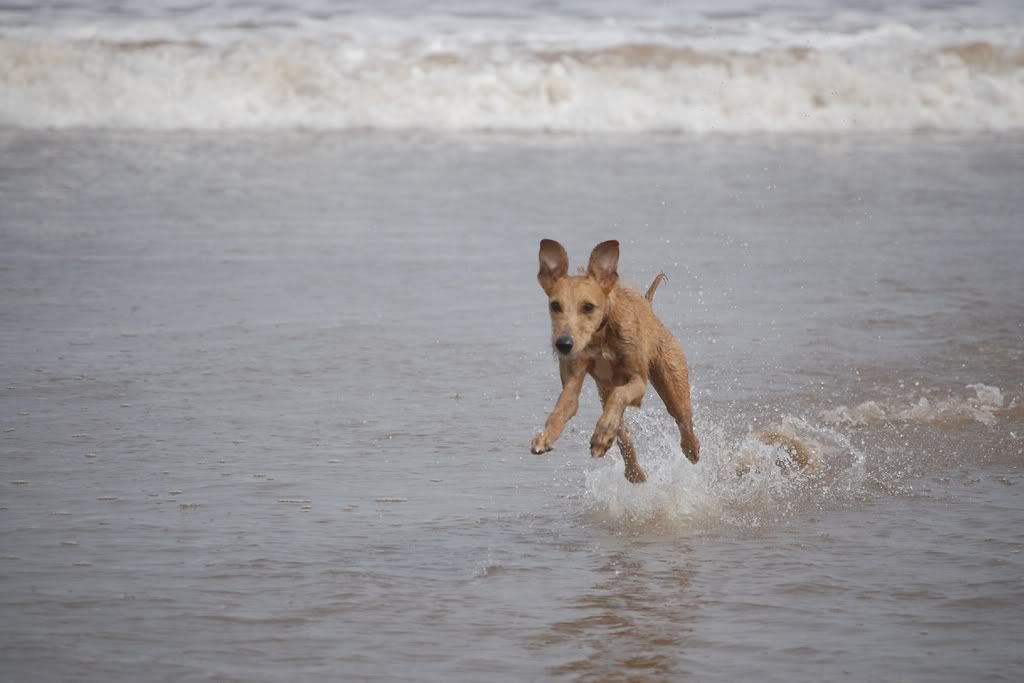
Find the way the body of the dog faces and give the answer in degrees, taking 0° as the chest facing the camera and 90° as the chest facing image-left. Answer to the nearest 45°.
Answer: approximately 45°
